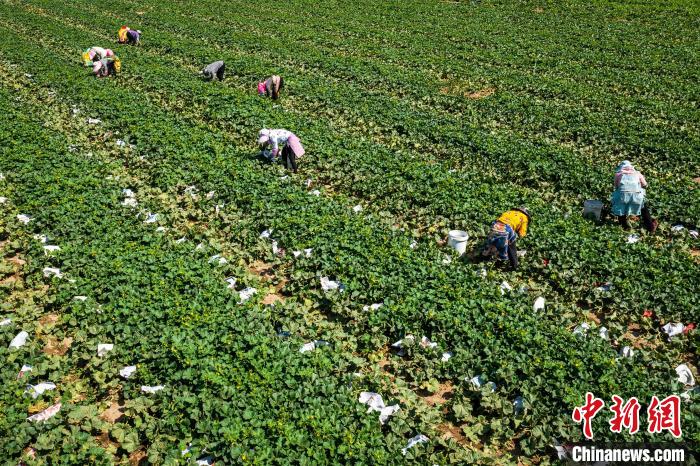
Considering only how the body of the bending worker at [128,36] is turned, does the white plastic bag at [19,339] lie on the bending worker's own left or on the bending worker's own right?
on the bending worker's own left

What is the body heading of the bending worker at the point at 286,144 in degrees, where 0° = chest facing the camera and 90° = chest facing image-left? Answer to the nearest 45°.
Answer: approximately 90°

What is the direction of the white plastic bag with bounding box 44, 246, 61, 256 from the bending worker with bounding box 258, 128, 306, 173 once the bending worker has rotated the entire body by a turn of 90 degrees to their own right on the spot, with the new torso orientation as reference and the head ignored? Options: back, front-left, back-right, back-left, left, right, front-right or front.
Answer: back-left

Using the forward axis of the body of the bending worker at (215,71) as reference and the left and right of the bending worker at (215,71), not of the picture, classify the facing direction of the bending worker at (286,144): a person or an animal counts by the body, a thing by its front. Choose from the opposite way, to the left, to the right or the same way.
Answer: the same way

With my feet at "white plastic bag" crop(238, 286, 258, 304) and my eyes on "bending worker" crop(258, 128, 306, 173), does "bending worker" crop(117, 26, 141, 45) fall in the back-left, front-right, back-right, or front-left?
front-left

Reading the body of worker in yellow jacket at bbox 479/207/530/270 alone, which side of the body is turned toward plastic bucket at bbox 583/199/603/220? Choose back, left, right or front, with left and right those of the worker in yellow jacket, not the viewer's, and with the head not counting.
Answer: front

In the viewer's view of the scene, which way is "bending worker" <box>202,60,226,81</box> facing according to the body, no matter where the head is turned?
to the viewer's left

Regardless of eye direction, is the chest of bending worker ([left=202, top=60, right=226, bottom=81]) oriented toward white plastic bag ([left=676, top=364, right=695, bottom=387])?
no

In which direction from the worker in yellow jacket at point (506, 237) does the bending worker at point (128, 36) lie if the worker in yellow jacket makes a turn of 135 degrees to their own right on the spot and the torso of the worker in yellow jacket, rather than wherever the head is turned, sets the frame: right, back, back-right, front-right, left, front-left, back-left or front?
back-right

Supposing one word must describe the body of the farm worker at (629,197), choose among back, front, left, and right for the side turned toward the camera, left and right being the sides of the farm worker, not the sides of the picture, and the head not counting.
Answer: back

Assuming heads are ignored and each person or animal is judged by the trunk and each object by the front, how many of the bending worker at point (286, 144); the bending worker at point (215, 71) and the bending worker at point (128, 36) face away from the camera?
0

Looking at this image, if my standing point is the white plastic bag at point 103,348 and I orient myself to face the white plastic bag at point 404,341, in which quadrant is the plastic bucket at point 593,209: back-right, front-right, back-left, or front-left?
front-left

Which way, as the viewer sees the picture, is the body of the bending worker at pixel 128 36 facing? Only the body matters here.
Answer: to the viewer's left

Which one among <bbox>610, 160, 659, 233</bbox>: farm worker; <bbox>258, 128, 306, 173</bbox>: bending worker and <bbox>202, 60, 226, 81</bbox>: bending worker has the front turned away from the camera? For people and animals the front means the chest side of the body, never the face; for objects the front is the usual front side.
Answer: the farm worker

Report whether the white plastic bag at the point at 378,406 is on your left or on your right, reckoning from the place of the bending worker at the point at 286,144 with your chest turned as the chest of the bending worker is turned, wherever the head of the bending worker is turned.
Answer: on your left
